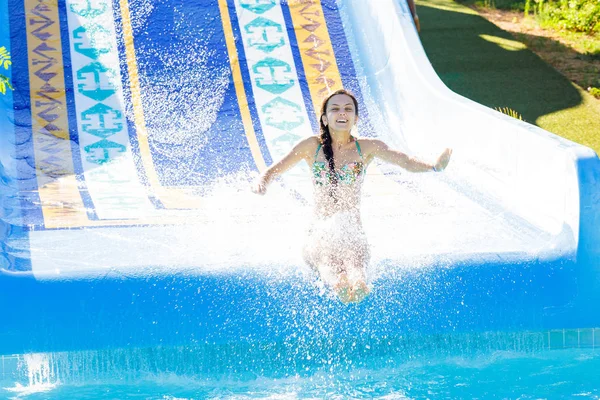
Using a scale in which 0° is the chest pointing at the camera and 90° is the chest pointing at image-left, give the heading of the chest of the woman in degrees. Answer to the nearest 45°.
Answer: approximately 0°
